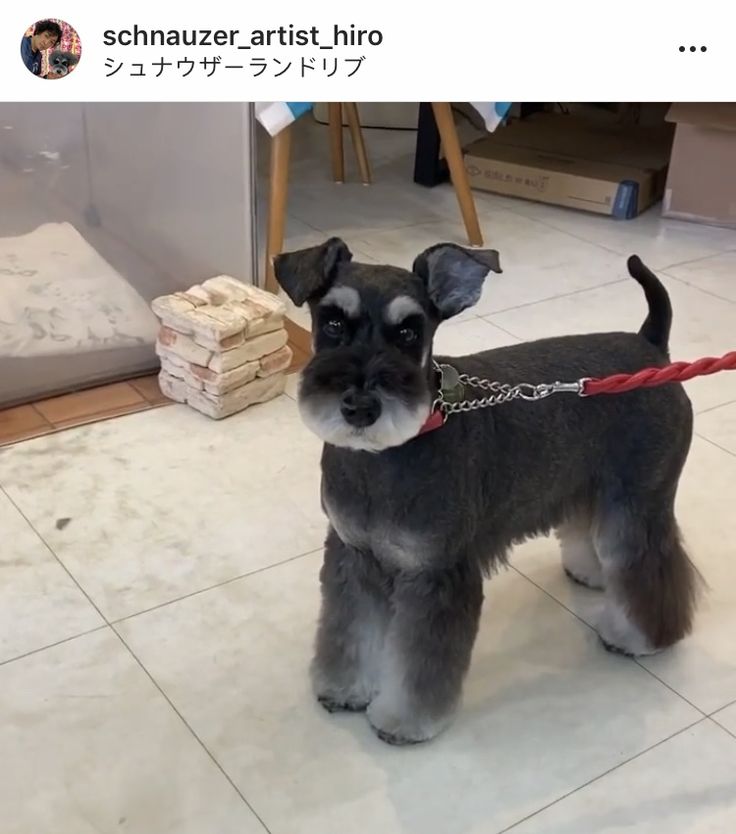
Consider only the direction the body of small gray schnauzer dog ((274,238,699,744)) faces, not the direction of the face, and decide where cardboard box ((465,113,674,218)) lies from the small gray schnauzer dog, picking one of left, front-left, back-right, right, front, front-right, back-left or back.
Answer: back-right

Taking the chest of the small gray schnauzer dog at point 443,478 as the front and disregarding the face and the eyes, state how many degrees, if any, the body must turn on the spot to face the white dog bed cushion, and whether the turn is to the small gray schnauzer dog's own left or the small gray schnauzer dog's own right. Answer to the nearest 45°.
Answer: approximately 90° to the small gray schnauzer dog's own right

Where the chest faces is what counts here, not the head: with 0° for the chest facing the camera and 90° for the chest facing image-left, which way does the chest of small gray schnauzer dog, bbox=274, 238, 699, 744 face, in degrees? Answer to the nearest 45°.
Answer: approximately 45°

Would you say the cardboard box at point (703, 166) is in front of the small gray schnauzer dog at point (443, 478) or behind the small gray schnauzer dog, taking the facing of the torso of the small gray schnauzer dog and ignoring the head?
behind
